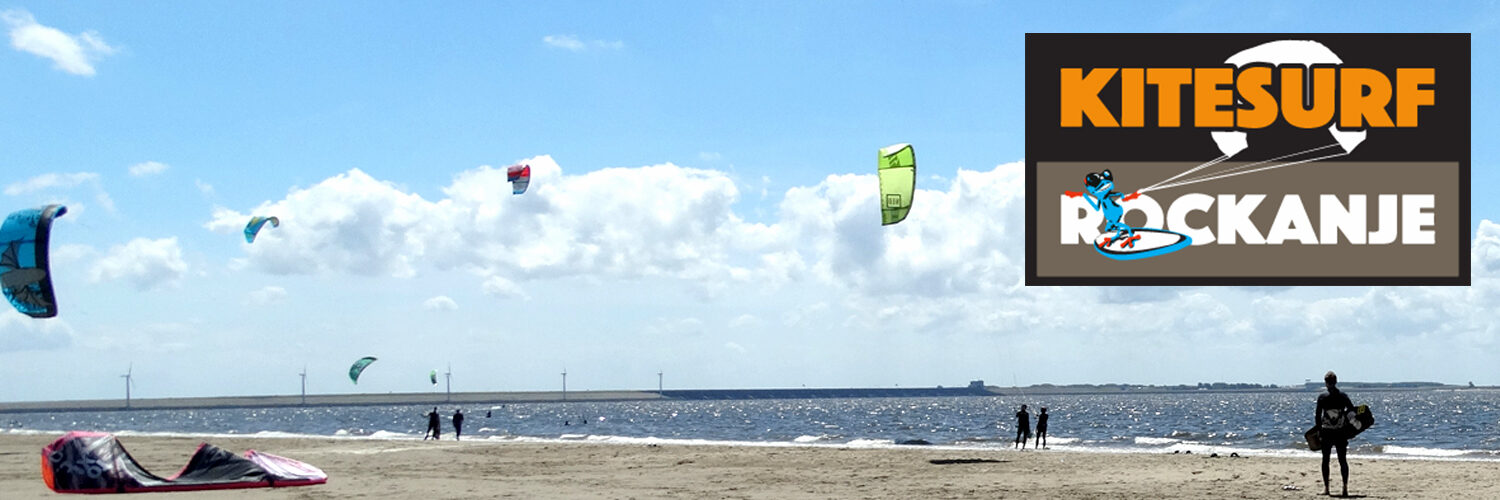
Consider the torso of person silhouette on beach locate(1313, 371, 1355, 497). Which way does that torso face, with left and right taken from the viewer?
facing away from the viewer
